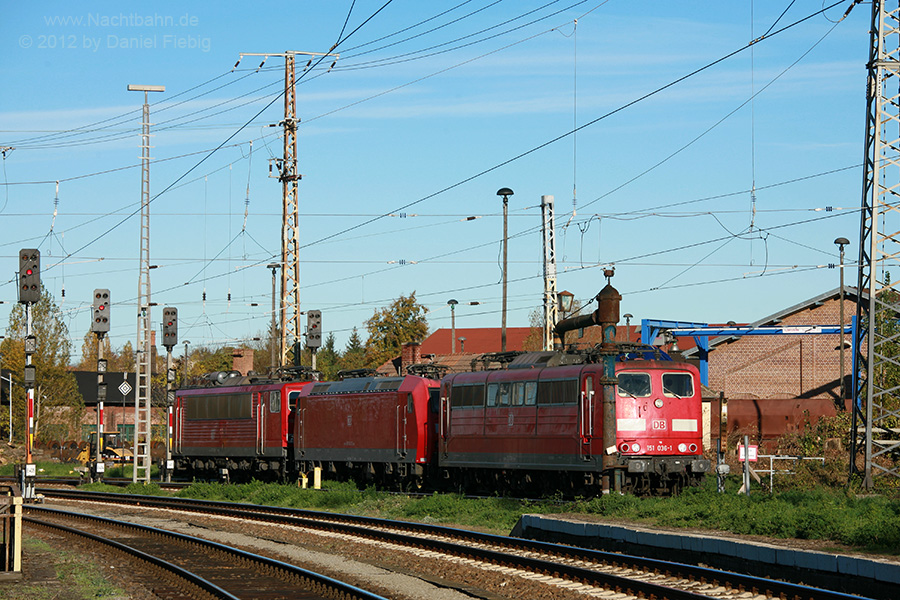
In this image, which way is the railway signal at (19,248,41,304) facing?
toward the camera

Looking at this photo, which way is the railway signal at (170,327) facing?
toward the camera

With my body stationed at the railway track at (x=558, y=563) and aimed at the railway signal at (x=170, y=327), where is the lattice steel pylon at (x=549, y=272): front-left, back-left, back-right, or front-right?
front-right

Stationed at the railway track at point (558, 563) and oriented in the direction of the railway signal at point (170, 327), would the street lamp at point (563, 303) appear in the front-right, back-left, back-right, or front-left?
front-right

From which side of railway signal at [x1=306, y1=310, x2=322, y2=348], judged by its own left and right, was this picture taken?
front

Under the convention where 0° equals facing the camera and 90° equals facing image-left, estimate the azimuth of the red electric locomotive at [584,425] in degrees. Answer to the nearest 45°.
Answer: approximately 315°

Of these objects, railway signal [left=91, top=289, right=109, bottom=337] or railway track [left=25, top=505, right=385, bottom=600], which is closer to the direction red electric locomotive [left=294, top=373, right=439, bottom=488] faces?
the railway track

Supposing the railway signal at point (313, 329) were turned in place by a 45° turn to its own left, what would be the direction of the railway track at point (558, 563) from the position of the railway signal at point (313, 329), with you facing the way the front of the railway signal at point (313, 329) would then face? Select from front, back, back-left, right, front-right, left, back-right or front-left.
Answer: front-right

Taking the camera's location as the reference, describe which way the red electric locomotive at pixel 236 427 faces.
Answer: facing the viewer and to the right of the viewer

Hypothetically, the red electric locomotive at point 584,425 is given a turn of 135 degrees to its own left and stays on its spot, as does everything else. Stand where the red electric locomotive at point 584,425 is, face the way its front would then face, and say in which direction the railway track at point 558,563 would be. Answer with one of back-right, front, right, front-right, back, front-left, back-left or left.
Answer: back

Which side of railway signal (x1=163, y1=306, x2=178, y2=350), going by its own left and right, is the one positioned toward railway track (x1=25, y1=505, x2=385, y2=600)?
front

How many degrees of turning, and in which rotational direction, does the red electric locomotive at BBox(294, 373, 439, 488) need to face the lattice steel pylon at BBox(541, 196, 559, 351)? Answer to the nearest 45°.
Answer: approximately 45° to its left
